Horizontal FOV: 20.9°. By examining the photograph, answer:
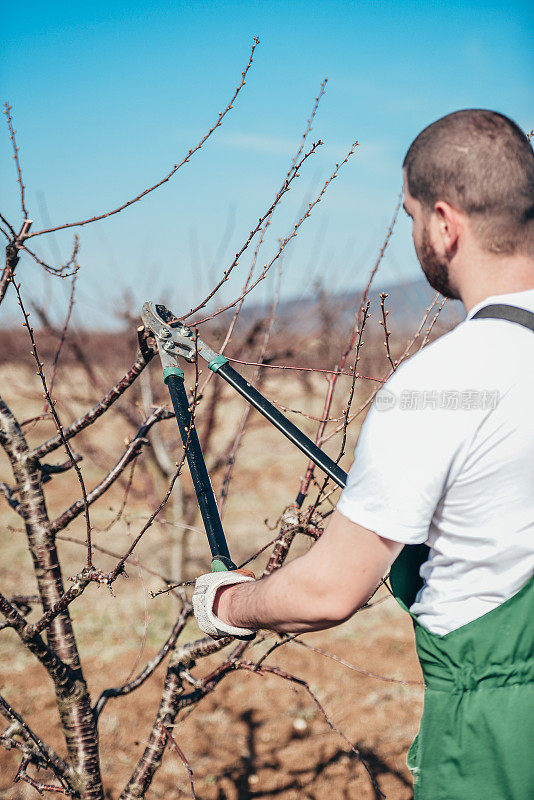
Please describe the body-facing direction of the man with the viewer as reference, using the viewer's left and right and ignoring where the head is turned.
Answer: facing away from the viewer and to the left of the viewer

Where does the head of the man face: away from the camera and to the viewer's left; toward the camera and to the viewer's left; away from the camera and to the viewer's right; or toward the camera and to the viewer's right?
away from the camera and to the viewer's left
